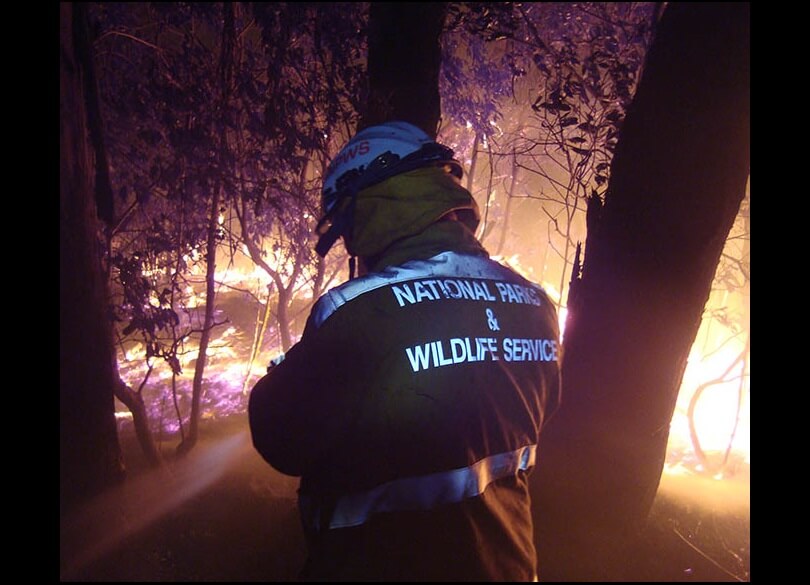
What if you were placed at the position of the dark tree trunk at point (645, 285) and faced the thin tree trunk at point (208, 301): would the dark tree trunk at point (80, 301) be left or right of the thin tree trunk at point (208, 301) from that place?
left

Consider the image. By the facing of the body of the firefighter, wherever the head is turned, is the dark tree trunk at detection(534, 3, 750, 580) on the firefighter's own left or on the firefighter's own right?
on the firefighter's own right

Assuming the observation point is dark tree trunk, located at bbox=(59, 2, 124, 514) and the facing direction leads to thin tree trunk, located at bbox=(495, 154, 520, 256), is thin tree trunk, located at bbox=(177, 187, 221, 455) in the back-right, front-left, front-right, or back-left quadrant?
front-left

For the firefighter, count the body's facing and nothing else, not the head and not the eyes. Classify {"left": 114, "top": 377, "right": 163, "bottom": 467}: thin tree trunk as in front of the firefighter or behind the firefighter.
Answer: in front

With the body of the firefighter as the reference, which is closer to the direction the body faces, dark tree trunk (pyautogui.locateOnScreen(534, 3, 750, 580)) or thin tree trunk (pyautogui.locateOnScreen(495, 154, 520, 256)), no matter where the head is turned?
the thin tree trunk

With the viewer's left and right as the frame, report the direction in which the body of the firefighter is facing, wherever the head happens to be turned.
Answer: facing away from the viewer and to the left of the viewer
